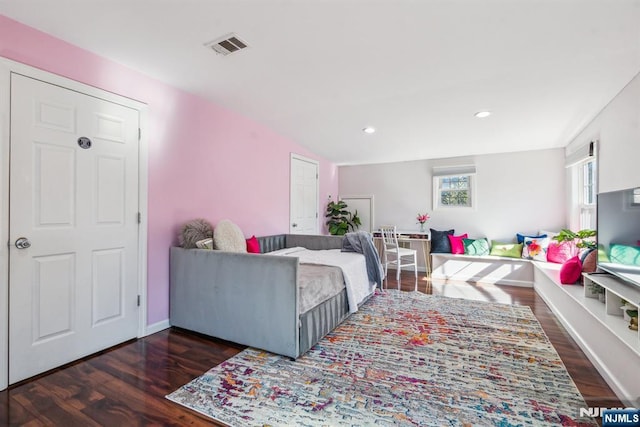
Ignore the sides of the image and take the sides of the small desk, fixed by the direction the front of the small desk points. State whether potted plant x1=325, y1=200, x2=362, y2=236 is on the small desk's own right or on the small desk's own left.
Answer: on the small desk's own right

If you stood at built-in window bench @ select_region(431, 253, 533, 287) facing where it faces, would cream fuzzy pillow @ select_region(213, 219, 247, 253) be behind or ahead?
ahead

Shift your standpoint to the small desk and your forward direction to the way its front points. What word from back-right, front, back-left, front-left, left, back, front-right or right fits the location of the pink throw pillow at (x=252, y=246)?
front-right

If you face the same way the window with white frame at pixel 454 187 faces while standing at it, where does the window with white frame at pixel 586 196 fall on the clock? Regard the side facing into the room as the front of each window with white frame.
the window with white frame at pixel 586 196 is roughly at 10 o'clock from the window with white frame at pixel 454 187.

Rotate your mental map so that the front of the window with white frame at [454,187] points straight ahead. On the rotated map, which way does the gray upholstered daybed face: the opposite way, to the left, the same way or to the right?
to the left

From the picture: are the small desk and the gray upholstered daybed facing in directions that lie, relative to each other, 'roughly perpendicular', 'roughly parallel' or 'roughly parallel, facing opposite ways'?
roughly perpendicular

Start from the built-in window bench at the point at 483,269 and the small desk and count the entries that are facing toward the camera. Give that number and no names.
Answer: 2

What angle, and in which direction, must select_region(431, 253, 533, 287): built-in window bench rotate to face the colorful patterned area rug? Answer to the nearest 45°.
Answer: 0° — it already faces it

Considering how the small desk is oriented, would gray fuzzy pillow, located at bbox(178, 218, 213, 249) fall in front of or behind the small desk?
in front

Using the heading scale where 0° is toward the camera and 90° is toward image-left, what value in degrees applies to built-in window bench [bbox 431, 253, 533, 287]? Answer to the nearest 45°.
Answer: approximately 0°
